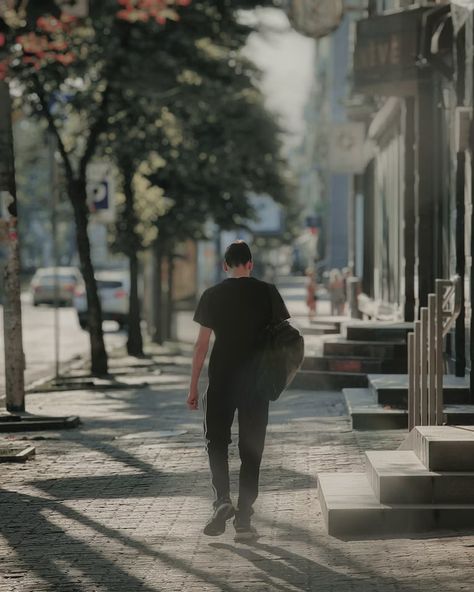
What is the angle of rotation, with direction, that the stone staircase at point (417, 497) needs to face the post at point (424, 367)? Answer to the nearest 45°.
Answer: approximately 90° to its right

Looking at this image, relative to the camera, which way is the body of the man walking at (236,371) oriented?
away from the camera

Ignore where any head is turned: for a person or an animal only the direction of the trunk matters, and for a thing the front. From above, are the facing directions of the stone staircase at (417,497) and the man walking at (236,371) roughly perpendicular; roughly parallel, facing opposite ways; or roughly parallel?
roughly perpendicular

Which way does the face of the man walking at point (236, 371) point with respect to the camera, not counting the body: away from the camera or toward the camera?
away from the camera

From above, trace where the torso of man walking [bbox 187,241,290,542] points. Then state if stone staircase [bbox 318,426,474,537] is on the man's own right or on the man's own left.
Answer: on the man's own right

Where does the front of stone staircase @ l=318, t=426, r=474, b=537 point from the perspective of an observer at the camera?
facing to the left of the viewer

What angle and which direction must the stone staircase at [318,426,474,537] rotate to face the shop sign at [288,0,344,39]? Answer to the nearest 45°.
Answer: approximately 90° to its right

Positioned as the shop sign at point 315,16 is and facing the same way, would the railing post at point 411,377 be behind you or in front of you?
in front
